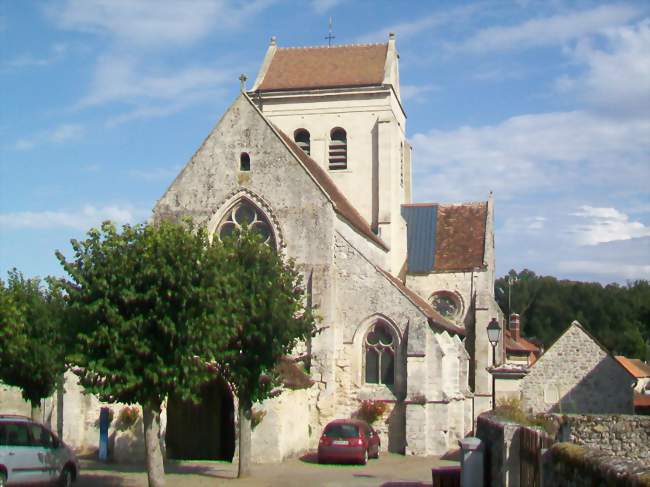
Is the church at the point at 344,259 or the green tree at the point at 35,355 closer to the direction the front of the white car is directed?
the church

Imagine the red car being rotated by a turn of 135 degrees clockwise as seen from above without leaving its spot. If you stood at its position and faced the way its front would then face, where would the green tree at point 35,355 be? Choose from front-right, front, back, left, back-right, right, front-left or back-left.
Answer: right

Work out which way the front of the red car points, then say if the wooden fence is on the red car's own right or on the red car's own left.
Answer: on the red car's own right

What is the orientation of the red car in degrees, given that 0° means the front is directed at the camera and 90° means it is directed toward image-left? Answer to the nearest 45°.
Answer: approximately 225°

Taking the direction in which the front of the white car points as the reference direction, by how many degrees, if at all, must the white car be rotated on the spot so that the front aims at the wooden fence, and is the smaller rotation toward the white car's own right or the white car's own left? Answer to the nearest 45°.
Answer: approximately 45° to the white car's own right

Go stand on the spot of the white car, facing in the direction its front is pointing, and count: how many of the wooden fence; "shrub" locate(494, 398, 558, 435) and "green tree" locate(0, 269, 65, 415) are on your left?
1

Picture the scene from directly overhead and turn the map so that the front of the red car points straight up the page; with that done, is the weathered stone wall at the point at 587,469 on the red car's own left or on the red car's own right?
on the red car's own right

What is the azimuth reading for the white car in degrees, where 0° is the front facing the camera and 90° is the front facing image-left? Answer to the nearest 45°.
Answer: approximately 270°
